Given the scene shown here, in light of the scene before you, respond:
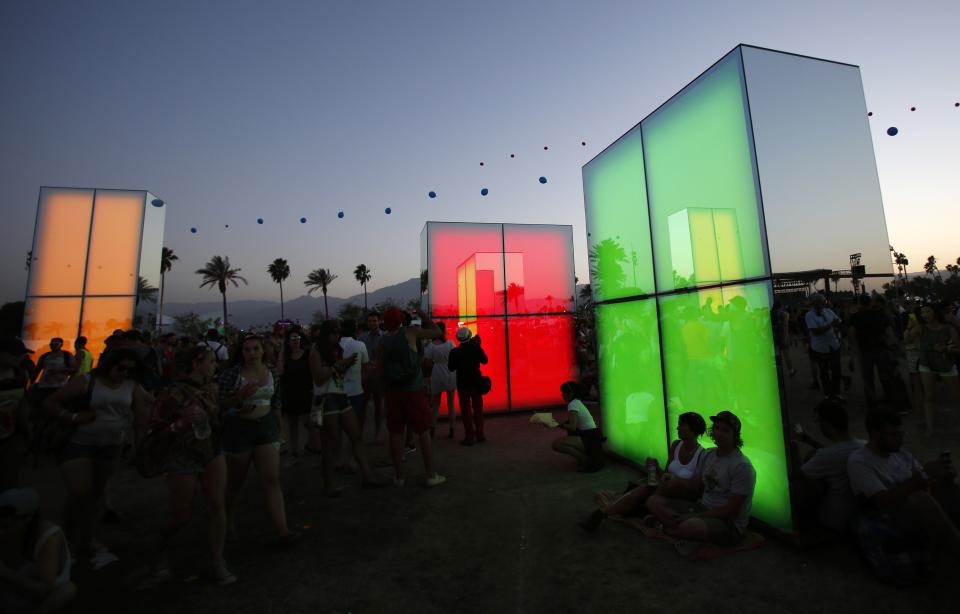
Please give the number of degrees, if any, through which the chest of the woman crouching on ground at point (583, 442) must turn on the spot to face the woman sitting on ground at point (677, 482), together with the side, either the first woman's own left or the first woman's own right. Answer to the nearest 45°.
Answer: approximately 135° to the first woman's own left

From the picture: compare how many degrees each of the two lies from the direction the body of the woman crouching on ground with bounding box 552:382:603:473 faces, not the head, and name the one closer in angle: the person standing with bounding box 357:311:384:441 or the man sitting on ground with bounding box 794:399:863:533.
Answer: the person standing

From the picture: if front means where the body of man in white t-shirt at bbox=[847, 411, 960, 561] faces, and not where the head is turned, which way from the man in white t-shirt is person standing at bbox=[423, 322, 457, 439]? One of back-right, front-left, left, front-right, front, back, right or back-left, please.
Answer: back-right

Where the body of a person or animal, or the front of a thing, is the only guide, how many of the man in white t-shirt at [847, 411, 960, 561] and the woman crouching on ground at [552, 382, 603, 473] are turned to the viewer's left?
1

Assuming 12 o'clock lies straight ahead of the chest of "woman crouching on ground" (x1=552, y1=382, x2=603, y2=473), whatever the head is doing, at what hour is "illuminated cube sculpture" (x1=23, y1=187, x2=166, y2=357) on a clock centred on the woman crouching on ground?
The illuminated cube sculpture is roughly at 12 o'clock from the woman crouching on ground.

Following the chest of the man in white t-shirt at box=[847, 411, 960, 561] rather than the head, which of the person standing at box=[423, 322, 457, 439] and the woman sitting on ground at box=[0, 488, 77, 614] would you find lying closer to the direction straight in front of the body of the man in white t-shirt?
the woman sitting on ground

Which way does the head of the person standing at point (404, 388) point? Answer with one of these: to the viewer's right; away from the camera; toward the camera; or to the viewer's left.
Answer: away from the camera

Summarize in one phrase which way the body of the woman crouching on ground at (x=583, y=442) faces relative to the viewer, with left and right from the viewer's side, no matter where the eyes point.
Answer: facing to the left of the viewer

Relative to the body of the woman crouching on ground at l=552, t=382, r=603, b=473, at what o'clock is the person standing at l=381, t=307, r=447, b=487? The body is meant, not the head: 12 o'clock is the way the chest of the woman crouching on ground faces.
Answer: The person standing is roughly at 11 o'clock from the woman crouching on ground.

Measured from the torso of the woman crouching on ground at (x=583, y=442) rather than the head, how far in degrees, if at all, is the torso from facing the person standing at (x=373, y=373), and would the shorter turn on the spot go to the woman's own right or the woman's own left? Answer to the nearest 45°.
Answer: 0° — they already face them

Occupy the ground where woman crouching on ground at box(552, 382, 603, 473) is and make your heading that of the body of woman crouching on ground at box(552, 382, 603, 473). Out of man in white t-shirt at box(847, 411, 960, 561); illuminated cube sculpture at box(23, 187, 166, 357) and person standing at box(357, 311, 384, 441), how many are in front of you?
2

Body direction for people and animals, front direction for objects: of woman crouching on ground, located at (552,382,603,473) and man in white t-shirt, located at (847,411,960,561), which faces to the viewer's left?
the woman crouching on ground
